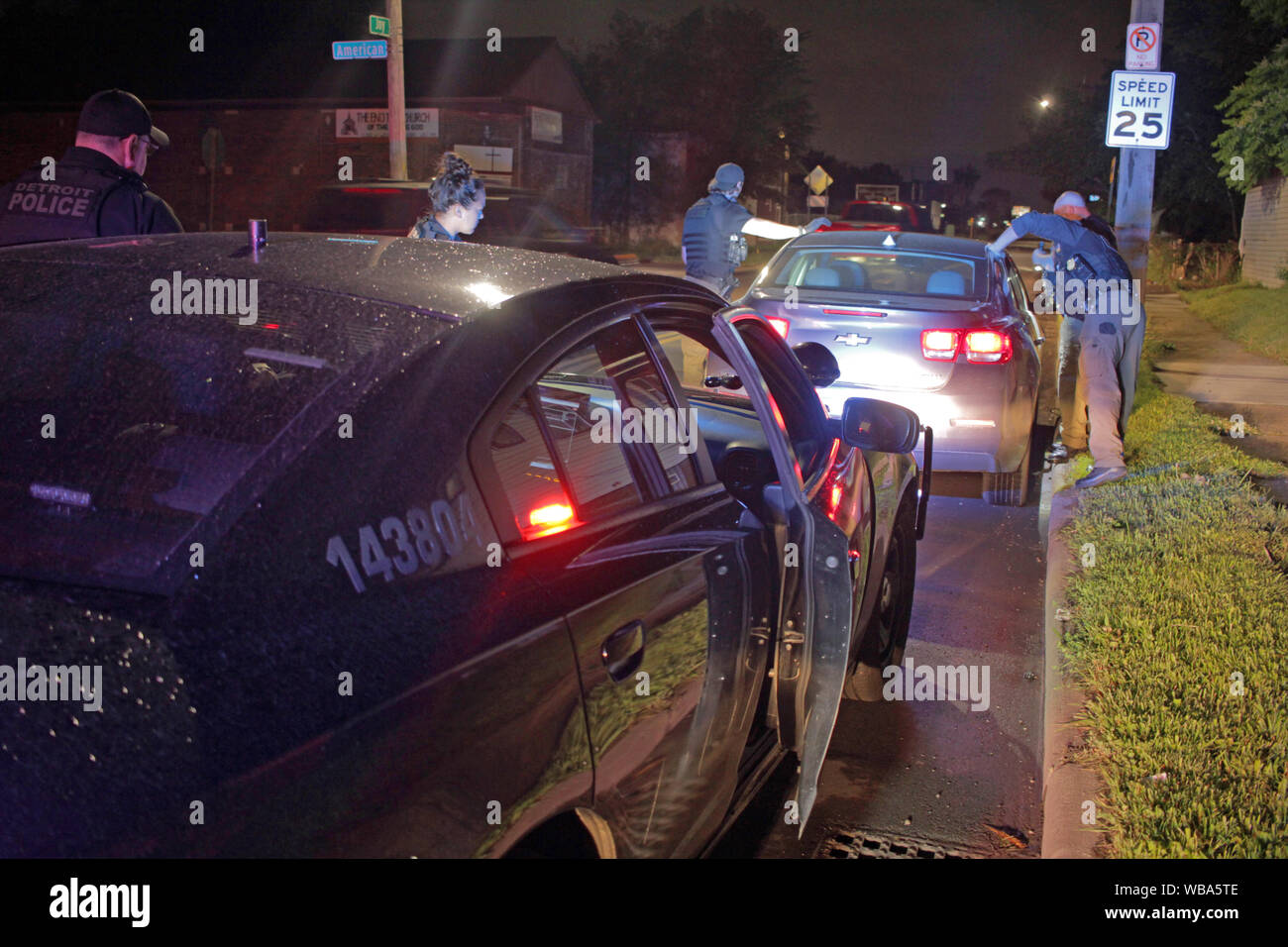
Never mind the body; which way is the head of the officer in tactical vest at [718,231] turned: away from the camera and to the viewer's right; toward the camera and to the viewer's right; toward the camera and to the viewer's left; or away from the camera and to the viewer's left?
away from the camera and to the viewer's right

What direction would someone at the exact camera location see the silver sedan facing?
facing away from the viewer

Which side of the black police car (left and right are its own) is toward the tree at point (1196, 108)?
front

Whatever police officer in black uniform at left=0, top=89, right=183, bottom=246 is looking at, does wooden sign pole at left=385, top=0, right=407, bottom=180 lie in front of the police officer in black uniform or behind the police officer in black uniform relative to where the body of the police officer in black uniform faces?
in front

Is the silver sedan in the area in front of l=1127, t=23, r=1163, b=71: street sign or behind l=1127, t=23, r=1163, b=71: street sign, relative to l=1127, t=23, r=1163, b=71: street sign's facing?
in front

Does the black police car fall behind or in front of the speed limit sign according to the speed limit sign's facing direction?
in front

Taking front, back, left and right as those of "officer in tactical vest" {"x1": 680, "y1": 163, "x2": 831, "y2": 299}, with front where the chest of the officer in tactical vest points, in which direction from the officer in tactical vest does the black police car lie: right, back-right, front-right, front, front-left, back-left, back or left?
back-right

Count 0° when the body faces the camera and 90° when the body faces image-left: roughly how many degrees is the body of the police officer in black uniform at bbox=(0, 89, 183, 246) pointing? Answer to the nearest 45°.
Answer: approximately 225°

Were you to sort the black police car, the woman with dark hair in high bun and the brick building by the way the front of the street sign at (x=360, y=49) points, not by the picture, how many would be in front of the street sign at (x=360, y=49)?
2
